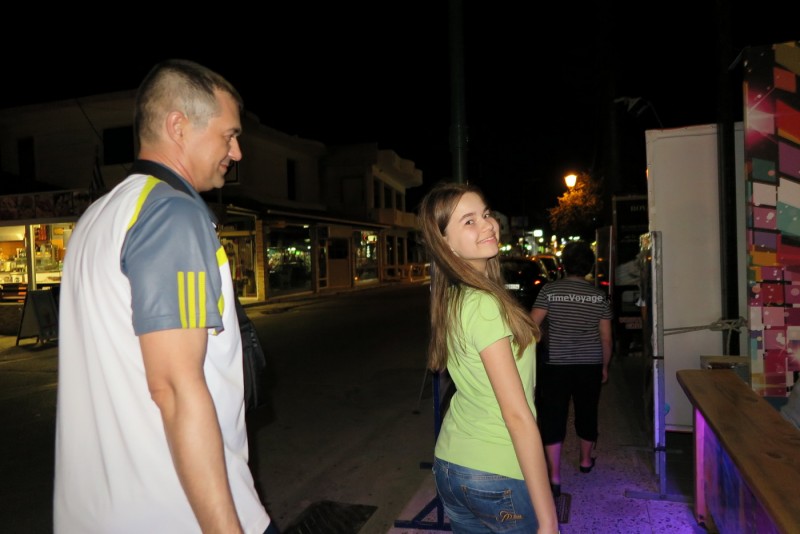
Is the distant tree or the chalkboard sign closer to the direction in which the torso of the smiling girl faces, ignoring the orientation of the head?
the distant tree

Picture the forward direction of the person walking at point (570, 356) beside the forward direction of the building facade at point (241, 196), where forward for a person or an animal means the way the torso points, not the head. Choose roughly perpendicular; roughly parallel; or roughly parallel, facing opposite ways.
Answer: roughly perpendicular

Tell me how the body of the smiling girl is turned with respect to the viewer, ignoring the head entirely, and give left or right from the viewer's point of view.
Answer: facing away from the viewer and to the right of the viewer

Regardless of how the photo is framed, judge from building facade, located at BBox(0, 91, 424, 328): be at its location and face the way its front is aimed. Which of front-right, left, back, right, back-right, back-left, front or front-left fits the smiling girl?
front-right

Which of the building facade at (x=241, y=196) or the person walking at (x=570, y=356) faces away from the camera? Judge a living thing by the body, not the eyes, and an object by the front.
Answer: the person walking

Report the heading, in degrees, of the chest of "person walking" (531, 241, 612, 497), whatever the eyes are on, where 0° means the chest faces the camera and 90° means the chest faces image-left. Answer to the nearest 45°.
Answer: approximately 180°

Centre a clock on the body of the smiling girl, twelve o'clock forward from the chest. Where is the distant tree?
The distant tree is roughly at 11 o'clock from the smiling girl.

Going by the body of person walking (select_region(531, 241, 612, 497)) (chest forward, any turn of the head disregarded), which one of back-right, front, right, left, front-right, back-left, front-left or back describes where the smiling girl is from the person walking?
back

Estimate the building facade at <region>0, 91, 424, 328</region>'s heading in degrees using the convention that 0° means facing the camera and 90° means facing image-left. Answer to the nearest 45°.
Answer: approximately 315°

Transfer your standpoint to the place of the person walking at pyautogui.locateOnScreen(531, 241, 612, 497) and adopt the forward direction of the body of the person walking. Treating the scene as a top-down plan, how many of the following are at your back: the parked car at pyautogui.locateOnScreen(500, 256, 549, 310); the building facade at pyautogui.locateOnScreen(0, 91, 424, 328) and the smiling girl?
1

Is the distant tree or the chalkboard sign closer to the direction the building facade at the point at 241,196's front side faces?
the distant tree
